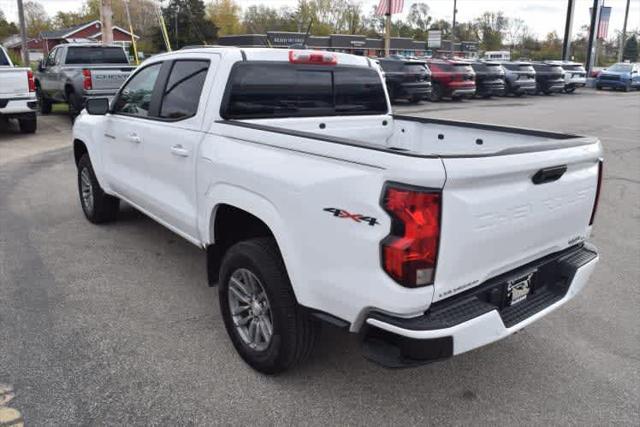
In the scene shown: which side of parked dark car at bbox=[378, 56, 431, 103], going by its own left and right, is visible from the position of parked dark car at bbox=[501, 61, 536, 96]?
right

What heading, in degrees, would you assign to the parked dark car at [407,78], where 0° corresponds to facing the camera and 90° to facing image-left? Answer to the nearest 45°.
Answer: approximately 135°

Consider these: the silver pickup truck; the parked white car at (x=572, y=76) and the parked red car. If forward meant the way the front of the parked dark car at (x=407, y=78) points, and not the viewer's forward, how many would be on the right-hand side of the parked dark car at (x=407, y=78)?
2

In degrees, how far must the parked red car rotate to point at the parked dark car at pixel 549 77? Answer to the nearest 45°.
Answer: approximately 90° to its right

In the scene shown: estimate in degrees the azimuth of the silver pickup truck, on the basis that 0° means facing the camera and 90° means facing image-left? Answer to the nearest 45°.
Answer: approximately 135°

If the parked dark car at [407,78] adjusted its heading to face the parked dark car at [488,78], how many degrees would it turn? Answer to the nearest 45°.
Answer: approximately 90° to its right

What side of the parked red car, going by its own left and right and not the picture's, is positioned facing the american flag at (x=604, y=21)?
right

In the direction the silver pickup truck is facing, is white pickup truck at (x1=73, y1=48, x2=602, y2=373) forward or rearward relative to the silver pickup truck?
rearward

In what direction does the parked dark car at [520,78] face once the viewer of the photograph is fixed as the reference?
facing away from the viewer and to the left of the viewer

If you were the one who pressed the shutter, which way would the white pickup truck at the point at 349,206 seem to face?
facing away from the viewer and to the left of the viewer
